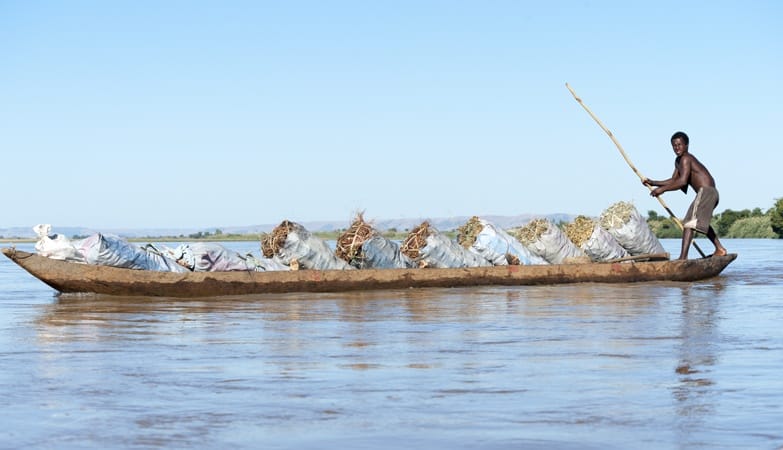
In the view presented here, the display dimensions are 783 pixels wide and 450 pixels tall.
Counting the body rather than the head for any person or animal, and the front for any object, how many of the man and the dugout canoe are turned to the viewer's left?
2

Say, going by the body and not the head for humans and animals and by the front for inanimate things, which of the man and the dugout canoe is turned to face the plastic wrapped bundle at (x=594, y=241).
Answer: the man

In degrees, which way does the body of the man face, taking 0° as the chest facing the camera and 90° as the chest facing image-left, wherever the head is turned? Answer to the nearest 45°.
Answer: approximately 90°

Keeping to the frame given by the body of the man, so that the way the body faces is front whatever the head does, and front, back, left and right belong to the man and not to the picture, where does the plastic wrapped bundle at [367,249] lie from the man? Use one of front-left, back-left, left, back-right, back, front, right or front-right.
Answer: front-left

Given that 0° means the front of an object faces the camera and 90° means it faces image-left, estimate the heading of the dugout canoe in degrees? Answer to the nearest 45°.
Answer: approximately 90°

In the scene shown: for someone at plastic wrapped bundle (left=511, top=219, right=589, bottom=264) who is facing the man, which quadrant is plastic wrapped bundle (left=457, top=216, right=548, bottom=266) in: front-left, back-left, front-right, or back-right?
back-right
